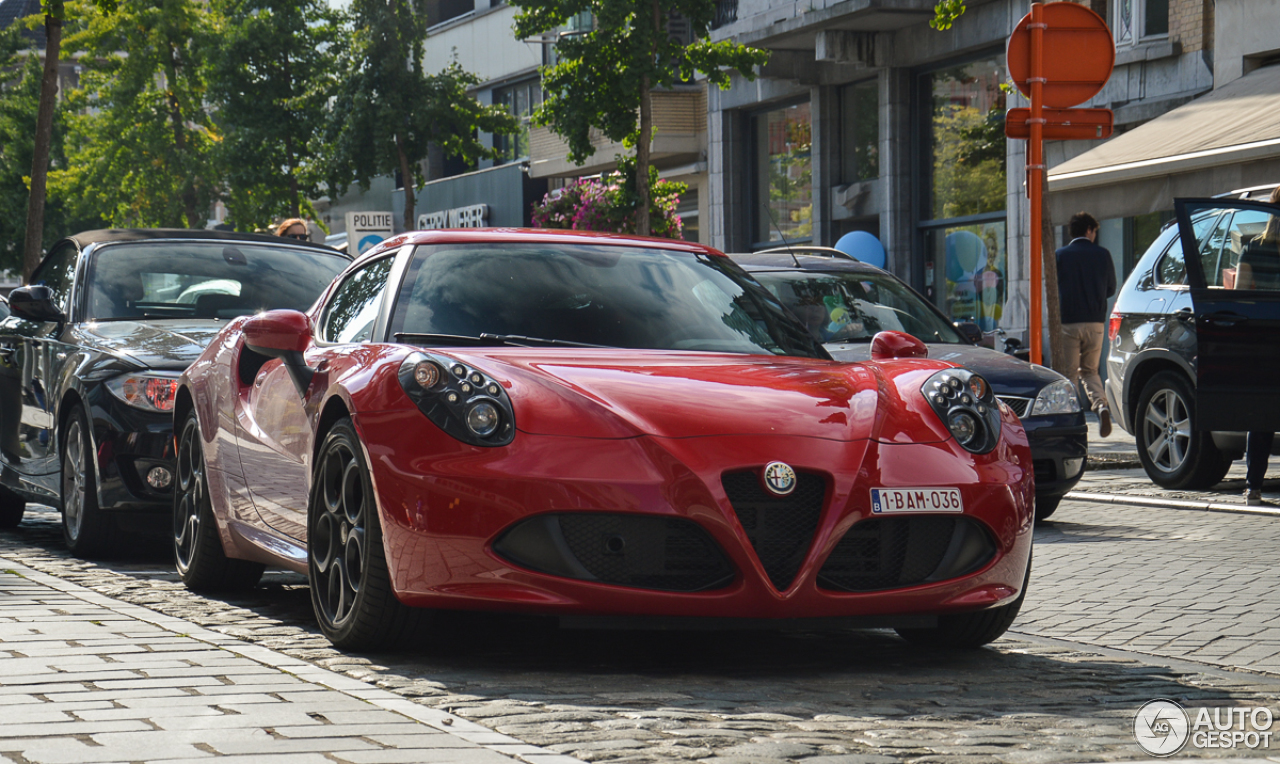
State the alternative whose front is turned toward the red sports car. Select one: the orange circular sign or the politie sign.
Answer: the politie sign

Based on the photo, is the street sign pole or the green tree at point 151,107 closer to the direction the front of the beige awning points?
the street sign pole

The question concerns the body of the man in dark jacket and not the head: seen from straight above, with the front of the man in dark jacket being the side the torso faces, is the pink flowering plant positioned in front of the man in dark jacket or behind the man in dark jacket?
in front

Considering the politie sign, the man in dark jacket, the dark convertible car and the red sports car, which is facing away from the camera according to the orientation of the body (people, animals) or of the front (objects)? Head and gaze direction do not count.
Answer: the man in dark jacket

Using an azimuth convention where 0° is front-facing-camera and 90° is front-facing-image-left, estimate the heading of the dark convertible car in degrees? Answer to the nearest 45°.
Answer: approximately 315°

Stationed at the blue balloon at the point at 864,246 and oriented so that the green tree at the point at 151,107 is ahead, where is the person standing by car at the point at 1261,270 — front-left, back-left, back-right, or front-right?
back-left

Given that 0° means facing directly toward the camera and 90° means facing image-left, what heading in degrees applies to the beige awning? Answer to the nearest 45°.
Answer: approximately 45°

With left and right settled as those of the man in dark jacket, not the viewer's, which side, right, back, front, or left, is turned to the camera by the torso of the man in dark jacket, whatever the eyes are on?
back

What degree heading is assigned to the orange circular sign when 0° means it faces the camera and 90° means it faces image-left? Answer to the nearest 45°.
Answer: approximately 180°

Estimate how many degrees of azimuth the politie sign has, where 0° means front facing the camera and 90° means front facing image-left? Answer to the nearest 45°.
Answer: approximately 0°

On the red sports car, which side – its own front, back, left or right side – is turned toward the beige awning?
left

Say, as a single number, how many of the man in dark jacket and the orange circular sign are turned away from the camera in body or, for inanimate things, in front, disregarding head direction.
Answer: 2

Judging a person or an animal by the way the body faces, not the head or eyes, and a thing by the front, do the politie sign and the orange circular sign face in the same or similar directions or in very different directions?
very different directions

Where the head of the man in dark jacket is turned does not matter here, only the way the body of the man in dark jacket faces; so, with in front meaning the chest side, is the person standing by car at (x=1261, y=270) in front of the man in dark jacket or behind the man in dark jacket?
behind
